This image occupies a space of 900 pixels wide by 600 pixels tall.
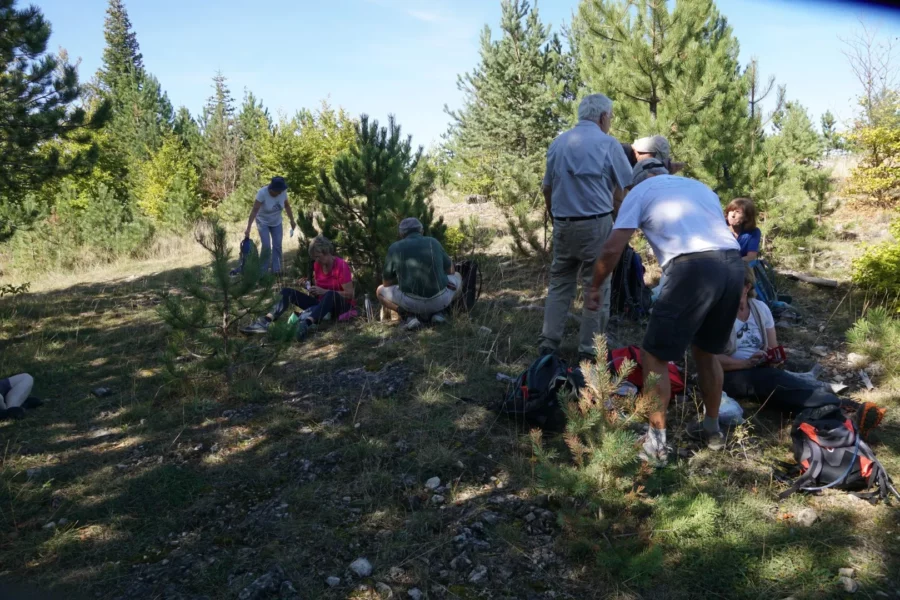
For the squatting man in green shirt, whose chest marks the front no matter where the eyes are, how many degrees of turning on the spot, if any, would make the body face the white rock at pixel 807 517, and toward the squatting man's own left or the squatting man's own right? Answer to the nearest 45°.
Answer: approximately 135° to the squatting man's own right

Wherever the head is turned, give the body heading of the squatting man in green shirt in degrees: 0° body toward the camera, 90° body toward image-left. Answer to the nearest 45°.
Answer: approximately 180°

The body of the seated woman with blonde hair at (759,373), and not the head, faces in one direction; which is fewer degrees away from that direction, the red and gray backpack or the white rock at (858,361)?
the red and gray backpack

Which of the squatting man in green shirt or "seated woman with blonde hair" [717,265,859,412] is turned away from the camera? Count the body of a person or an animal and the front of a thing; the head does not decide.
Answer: the squatting man in green shirt

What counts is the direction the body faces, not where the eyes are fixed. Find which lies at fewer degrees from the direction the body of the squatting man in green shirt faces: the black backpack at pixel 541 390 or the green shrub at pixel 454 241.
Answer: the green shrub

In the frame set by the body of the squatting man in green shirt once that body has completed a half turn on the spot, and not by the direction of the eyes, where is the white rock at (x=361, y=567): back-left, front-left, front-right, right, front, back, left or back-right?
front

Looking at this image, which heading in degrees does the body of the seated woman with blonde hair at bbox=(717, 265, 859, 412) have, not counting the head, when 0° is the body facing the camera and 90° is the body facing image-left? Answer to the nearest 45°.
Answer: approximately 315°

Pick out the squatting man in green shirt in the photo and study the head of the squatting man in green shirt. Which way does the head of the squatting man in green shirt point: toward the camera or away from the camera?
away from the camera

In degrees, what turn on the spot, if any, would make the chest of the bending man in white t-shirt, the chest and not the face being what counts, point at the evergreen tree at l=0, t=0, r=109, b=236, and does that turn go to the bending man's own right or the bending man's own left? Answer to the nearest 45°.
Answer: approximately 45° to the bending man's own left

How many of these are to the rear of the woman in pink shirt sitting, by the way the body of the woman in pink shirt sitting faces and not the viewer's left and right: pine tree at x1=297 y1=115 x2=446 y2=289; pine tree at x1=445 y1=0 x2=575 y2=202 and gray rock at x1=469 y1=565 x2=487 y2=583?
2
